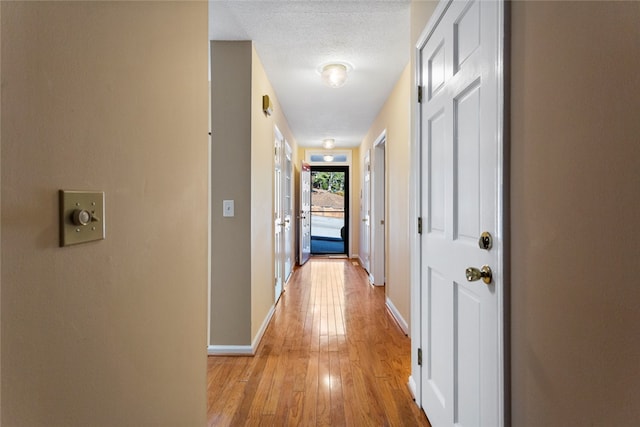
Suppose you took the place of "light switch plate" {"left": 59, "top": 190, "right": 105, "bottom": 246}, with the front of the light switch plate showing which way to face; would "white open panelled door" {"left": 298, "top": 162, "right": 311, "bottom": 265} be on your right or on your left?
on your left

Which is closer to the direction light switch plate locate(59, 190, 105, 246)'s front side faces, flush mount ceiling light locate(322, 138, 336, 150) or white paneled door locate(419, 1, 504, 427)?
the white paneled door

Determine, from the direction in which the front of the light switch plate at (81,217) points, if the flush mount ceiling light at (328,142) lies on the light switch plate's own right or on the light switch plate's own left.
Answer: on the light switch plate's own left

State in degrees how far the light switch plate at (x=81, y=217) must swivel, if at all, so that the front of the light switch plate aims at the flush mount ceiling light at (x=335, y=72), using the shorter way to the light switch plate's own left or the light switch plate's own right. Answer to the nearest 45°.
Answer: approximately 90° to the light switch plate's own left

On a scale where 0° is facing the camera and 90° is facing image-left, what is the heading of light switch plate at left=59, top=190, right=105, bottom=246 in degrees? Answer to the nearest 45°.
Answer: approximately 315°

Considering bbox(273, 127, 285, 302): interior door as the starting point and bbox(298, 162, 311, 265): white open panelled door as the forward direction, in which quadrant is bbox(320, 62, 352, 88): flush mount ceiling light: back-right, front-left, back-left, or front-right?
back-right

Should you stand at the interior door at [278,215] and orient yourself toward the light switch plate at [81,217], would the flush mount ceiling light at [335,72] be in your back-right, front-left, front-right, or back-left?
front-left
